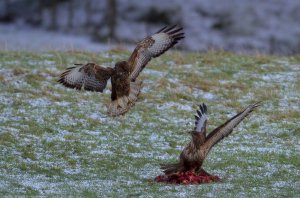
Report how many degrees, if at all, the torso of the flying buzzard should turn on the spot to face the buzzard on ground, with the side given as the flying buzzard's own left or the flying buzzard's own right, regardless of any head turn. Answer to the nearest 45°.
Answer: approximately 45° to the flying buzzard's own left

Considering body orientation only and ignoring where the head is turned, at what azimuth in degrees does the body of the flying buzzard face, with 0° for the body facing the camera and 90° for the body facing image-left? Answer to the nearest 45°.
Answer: approximately 0°

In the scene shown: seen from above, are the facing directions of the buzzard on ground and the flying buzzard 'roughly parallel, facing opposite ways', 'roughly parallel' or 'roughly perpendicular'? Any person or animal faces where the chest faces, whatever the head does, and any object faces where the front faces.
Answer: roughly perpendicular
